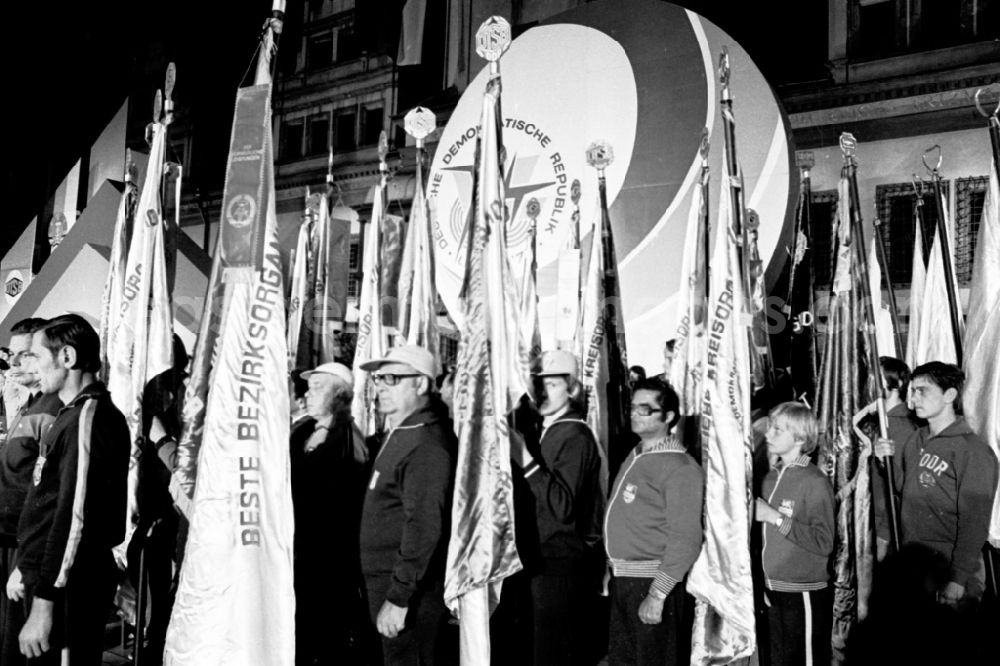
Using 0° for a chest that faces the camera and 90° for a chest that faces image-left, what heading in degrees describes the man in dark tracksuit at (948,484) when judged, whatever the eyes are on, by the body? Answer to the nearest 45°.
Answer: approximately 45°

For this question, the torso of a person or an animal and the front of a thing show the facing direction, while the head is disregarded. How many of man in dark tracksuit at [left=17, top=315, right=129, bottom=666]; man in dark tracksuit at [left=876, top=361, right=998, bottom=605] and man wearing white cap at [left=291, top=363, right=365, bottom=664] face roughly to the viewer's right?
0

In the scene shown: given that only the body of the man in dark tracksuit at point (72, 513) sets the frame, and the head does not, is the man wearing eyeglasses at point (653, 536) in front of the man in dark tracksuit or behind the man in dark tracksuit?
behind

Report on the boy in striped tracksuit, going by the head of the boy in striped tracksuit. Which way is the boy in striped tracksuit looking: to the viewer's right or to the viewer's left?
to the viewer's left

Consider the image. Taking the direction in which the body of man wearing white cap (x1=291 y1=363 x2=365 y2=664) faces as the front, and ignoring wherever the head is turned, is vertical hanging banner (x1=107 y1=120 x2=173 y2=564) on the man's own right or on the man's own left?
on the man's own right

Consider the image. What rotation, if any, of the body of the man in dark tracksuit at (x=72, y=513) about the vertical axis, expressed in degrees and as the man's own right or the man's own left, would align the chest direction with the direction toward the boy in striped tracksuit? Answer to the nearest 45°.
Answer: approximately 180°

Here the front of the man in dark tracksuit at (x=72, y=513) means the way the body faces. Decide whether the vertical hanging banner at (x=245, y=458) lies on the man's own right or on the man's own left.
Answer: on the man's own left

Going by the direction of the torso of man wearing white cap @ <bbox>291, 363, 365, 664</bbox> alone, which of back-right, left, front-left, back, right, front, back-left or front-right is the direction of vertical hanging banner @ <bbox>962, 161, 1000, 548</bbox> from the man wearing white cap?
back-left

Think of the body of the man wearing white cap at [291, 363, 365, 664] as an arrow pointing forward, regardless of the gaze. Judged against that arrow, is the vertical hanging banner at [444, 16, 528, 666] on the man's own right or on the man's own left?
on the man's own left

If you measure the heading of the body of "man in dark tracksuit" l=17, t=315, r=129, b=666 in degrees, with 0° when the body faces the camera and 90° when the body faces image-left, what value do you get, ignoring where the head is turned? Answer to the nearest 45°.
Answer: approximately 90°

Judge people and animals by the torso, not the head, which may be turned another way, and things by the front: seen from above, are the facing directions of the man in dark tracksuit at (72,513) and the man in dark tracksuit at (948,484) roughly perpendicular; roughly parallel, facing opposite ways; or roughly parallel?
roughly parallel

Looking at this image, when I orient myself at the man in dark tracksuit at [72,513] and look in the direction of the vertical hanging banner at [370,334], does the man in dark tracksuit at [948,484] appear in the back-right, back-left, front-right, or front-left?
front-right

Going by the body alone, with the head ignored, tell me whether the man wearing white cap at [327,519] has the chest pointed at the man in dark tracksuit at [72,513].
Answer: yes

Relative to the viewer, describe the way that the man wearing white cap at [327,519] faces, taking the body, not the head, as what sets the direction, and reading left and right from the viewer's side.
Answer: facing the viewer and to the left of the viewer
